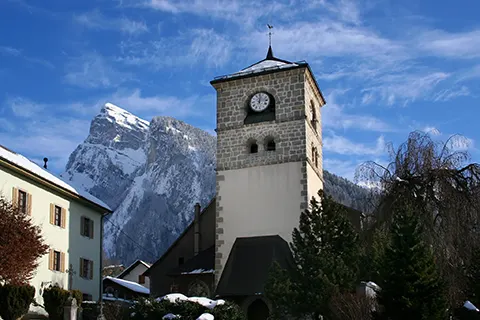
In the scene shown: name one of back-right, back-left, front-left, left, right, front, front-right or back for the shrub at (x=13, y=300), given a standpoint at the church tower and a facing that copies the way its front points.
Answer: front-right

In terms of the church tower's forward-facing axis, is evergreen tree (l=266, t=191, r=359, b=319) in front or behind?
in front

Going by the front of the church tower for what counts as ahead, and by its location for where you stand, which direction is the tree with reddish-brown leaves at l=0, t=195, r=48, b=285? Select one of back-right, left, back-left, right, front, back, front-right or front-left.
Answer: front-right

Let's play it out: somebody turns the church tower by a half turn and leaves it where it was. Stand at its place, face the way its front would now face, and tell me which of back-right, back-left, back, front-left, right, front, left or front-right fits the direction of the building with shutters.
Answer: left

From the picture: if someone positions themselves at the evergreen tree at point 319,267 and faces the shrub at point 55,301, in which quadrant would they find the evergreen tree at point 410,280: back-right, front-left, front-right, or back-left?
back-left

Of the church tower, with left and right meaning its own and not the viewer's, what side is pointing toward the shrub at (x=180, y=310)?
front

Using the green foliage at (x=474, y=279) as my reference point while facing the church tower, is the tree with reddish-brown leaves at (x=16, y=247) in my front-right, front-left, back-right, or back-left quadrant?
front-left

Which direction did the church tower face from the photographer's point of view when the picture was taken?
facing the viewer

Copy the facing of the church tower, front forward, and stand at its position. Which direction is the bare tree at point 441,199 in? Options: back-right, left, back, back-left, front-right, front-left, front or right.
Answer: front-left

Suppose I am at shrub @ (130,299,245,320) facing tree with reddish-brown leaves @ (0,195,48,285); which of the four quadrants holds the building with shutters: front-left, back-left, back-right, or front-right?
front-right

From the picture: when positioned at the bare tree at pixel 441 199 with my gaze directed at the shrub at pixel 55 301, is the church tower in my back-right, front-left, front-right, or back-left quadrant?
front-right
